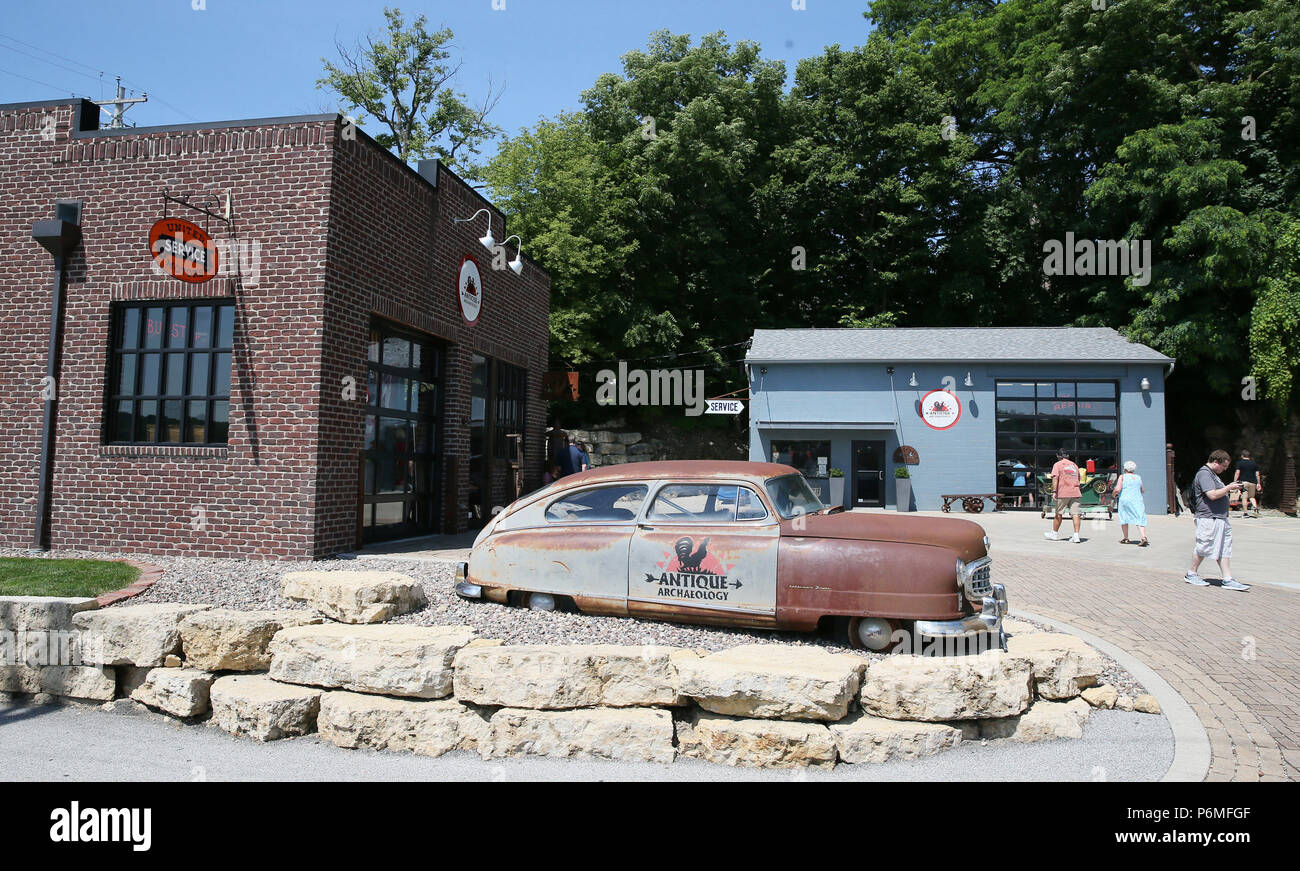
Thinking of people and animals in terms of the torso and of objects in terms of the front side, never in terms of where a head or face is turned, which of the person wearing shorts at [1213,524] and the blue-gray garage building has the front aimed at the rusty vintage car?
the blue-gray garage building

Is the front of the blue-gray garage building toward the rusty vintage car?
yes

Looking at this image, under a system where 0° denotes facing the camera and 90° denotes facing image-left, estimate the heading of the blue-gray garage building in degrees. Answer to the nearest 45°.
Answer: approximately 0°

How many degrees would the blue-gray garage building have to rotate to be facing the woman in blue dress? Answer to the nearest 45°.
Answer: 0° — it already faces them

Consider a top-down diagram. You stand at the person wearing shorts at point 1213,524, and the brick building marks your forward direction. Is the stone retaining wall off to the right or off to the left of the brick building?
left
